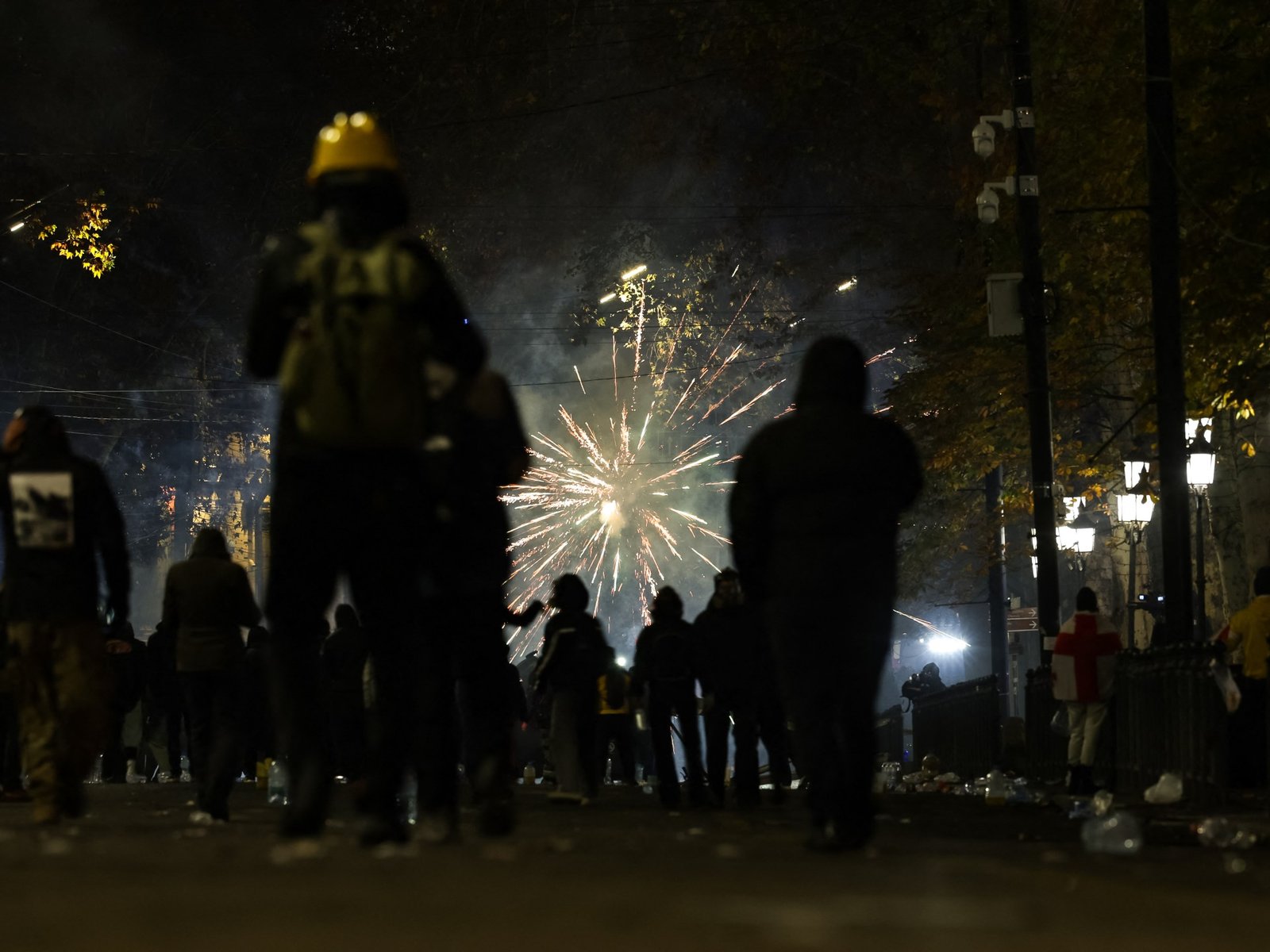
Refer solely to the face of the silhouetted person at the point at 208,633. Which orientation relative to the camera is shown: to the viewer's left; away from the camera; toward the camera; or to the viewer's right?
away from the camera

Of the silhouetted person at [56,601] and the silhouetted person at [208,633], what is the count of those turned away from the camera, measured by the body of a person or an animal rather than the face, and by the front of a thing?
2

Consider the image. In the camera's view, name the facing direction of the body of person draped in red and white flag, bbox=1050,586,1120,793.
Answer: away from the camera

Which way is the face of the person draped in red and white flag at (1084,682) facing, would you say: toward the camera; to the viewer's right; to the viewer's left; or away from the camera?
away from the camera

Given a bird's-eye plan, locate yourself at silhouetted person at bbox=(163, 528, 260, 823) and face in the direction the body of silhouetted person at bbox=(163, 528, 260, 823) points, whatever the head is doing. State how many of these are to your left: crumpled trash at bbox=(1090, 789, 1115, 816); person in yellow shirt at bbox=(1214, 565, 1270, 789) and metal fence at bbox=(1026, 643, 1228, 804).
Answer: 0

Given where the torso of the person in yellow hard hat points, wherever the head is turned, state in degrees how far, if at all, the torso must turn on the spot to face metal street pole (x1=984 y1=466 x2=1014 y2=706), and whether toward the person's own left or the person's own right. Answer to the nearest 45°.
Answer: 0° — they already face it

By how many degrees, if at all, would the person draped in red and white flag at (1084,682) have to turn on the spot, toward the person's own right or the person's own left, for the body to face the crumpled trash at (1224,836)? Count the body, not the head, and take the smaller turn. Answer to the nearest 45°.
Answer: approximately 180°

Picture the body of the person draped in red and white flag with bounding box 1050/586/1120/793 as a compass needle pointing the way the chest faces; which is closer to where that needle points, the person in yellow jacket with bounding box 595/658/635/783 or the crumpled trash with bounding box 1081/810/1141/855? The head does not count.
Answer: the person in yellow jacket

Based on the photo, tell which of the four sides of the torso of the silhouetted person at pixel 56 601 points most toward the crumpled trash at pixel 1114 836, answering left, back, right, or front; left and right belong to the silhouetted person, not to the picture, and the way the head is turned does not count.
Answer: right

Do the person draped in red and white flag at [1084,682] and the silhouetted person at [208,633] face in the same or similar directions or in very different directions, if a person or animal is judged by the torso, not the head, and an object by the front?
same or similar directions

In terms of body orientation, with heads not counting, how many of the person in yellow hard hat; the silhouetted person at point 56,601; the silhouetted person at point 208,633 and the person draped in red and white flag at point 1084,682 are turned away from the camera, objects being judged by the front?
4

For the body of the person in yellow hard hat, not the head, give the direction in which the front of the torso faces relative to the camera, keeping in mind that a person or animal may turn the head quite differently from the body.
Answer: away from the camera

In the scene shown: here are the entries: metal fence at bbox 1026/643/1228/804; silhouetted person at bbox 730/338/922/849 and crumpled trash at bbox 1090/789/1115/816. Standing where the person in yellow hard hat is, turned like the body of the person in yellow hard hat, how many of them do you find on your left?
0

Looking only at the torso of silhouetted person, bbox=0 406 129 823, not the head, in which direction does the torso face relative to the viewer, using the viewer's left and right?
facing away from the viewer

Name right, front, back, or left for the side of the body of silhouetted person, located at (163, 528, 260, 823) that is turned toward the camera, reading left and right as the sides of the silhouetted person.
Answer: back

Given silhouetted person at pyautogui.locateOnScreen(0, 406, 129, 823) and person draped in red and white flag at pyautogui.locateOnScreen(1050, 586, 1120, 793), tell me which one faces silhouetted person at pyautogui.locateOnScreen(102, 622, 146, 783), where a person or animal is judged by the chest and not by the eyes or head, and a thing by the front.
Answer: silhouetted person at pyautogui.locateOnScreen(0, 406, 129, 823)

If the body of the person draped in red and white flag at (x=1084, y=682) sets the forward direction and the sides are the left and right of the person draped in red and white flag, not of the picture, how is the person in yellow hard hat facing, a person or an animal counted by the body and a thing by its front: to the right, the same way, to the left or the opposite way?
the same way
